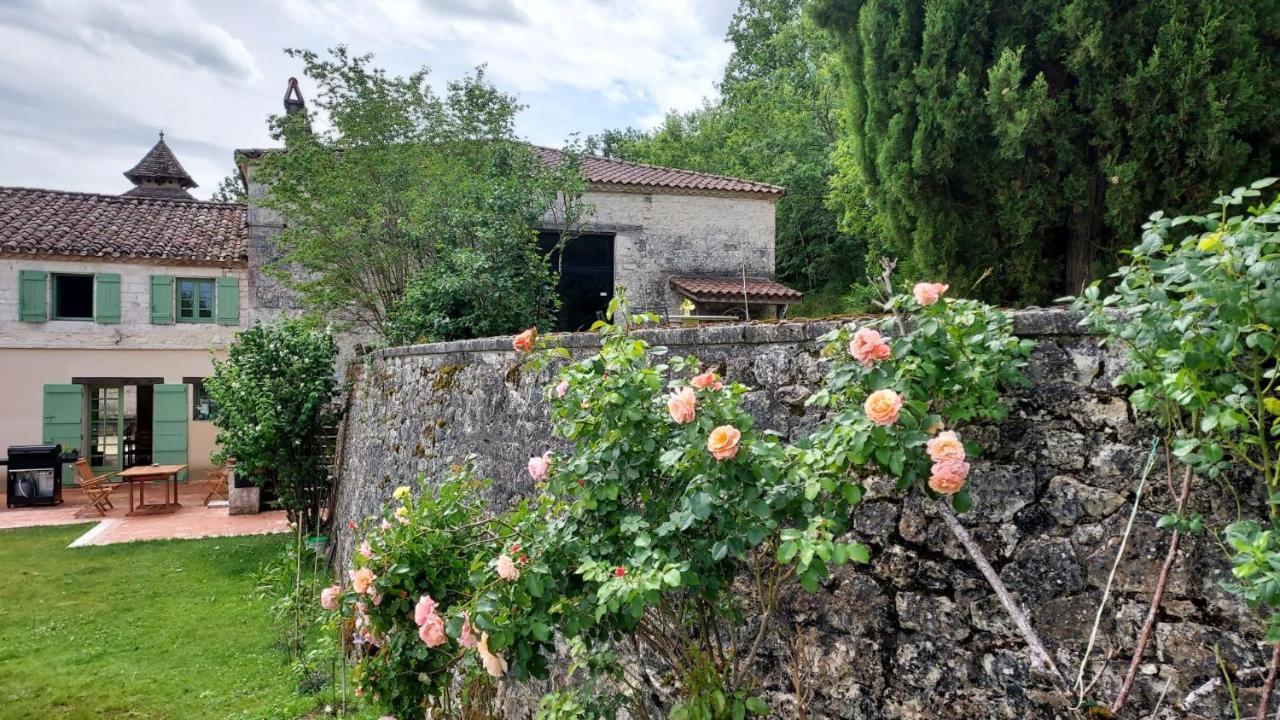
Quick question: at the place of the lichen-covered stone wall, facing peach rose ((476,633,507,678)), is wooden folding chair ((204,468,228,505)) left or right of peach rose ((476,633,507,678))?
right

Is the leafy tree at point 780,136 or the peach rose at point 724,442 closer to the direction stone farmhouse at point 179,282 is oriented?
the peach rose

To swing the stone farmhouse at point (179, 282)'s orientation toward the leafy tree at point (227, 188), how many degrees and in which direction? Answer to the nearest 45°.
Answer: approximately 180°

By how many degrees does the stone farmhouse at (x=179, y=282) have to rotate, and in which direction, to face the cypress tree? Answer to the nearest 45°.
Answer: approximately 45° to its left

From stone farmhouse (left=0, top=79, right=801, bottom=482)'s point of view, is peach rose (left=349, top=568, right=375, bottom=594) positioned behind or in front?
in front

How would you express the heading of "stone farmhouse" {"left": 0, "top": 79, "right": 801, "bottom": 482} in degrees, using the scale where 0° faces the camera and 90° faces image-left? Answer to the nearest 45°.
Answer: approximately 0°

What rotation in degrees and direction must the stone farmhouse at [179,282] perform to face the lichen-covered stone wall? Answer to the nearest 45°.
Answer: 0° — it already faces it

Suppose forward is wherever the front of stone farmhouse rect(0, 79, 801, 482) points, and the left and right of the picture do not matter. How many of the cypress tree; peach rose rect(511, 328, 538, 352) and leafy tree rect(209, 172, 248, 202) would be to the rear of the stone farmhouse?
1

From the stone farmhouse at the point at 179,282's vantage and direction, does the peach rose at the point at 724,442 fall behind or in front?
in front

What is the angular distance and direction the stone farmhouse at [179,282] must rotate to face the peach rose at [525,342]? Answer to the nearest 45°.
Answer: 0° — it already faces it

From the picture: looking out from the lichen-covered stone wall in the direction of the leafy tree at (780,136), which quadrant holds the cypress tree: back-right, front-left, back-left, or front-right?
front-right
